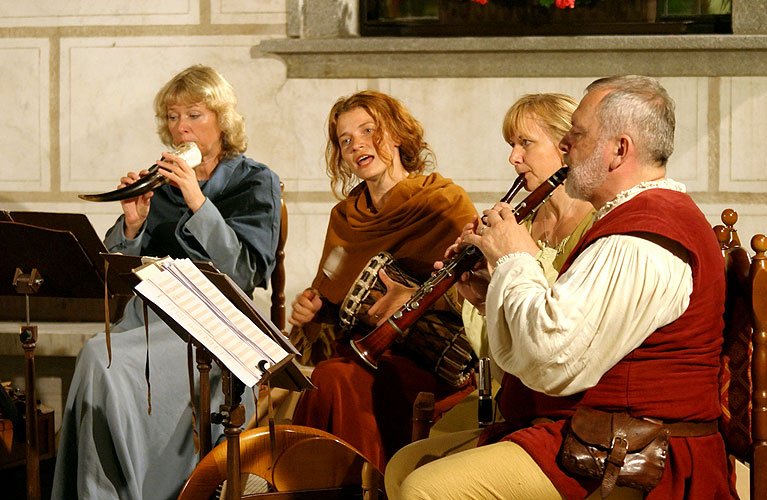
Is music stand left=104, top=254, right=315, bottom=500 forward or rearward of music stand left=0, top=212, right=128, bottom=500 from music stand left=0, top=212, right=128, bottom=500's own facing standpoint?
rearward

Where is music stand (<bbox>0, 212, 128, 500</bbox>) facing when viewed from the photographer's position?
facing away from the viewer

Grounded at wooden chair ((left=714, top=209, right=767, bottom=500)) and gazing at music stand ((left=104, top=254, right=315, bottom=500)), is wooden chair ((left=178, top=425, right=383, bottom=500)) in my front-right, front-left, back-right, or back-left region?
front-right

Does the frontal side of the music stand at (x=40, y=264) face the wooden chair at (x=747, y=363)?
no

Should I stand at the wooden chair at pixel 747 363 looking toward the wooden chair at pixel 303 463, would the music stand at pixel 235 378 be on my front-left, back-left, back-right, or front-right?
front-left
